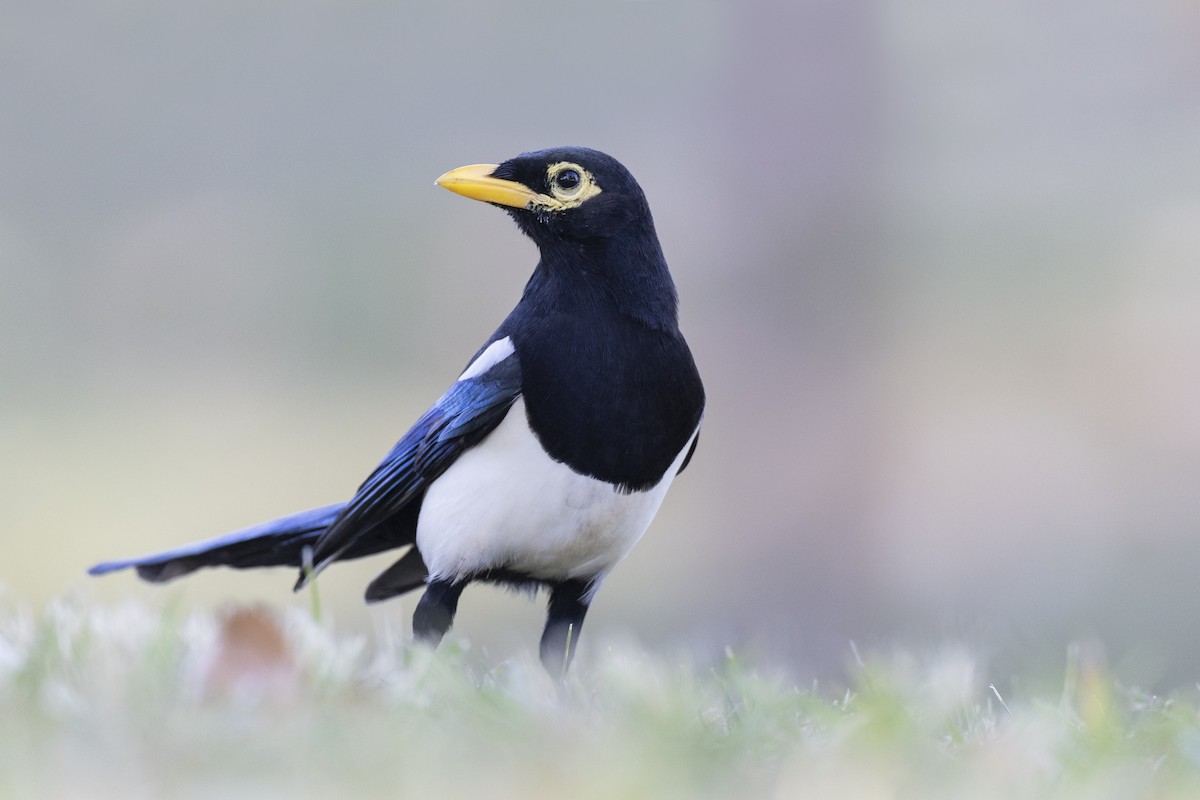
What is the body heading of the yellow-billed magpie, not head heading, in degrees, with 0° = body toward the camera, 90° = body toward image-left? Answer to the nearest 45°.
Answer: approximately 315°
